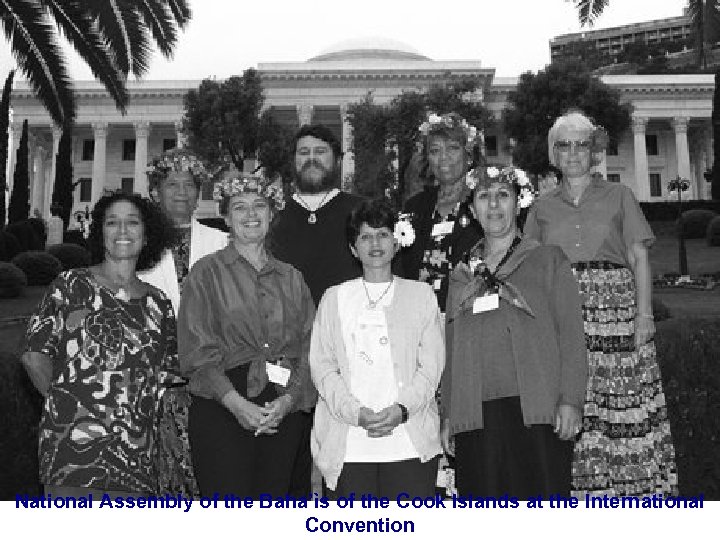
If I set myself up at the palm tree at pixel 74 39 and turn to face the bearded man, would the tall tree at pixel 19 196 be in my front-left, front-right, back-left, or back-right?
back-left

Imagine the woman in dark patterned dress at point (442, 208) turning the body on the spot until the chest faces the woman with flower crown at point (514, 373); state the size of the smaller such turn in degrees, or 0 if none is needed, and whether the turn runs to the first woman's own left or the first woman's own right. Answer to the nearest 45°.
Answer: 0° — they already face them

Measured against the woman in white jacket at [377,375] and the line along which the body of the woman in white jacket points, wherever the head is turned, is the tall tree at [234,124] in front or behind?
behind

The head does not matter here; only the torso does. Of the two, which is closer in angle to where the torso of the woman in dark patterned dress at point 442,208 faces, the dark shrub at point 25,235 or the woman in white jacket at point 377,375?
the woman in white jacket

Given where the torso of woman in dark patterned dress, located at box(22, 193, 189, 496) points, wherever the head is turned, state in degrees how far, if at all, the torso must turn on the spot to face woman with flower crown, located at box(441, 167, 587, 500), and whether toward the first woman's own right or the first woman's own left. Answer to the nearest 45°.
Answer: approximately 90° to the first woman's own left

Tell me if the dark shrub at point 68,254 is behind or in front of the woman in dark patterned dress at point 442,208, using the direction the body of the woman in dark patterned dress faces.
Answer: behind
